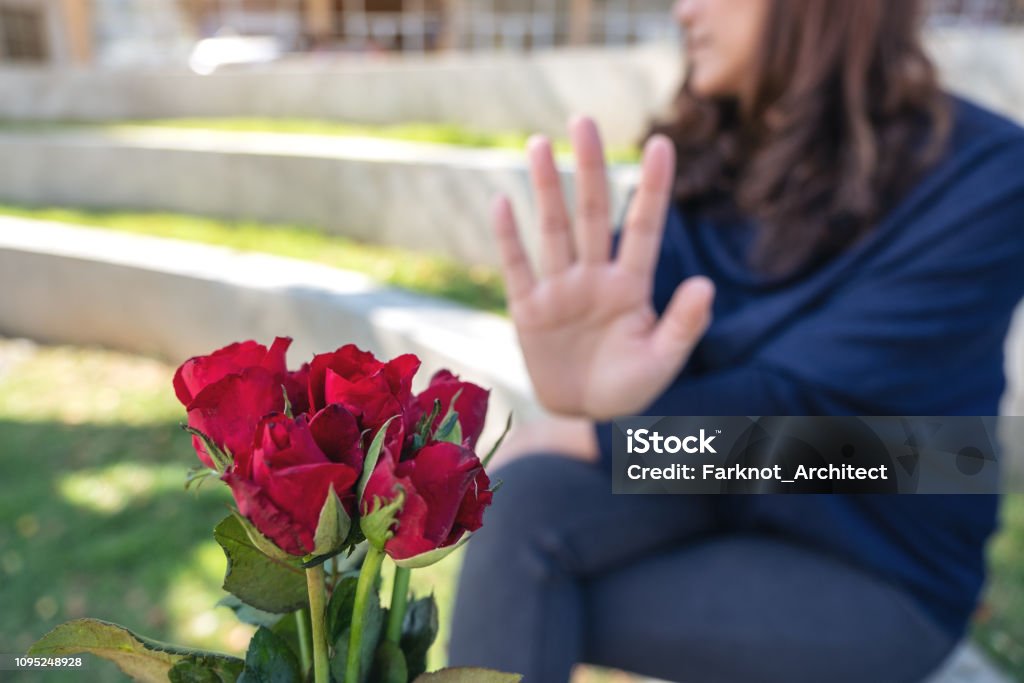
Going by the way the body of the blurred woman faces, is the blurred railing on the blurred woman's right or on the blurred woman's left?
on the blurred woman's right

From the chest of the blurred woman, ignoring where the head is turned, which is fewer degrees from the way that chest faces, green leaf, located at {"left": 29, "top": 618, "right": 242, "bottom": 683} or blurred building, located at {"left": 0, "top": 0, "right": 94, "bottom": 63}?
the green leaf

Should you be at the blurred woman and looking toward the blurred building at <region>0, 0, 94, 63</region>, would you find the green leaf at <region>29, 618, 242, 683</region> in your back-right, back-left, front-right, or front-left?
back-left

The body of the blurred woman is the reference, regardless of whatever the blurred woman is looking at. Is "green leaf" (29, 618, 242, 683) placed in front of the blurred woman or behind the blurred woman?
in front

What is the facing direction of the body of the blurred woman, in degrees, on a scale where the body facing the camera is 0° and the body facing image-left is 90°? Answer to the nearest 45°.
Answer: approximately 45°

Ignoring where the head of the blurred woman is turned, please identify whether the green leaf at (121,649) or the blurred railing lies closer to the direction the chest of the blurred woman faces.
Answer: the green leaf

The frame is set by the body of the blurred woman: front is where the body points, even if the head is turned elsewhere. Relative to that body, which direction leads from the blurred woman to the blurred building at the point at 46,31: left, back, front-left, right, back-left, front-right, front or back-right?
right
